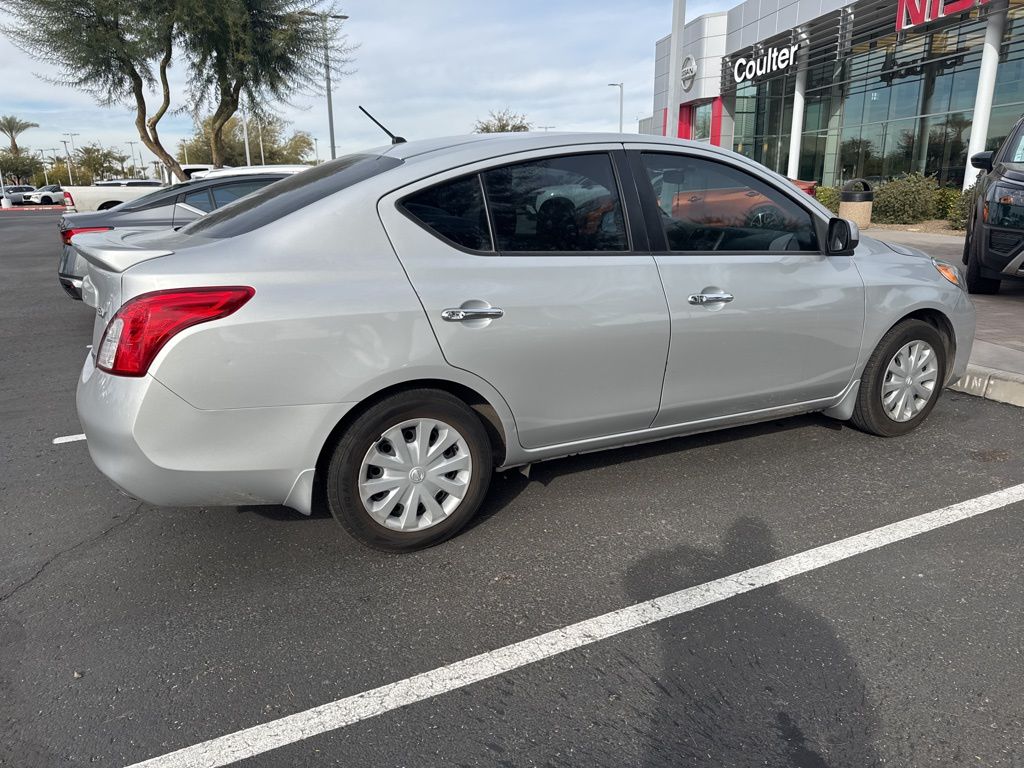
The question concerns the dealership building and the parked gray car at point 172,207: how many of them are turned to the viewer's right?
1

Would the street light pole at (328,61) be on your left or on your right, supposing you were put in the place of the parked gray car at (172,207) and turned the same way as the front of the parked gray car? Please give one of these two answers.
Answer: on your left

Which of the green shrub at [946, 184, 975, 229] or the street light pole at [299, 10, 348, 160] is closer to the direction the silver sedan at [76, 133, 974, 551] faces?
the green shrub

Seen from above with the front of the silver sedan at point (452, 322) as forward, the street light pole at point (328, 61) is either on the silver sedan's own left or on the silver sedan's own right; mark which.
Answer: on the silver sedan's own left

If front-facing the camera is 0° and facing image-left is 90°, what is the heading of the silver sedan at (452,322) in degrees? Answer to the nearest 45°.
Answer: approximately 225°

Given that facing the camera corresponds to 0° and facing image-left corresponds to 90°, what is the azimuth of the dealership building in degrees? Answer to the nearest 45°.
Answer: approximately 45°

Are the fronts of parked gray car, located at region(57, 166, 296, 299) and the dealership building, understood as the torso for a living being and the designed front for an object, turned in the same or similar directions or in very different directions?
very different directions

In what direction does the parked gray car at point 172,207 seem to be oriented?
to the viewer's right

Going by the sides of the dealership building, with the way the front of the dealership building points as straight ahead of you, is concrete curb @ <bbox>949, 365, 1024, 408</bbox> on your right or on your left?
on your left
